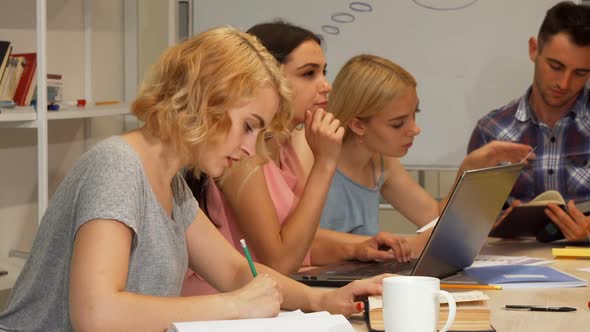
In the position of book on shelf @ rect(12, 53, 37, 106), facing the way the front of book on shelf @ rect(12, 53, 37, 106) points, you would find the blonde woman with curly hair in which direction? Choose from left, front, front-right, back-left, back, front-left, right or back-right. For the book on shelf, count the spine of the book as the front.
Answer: front

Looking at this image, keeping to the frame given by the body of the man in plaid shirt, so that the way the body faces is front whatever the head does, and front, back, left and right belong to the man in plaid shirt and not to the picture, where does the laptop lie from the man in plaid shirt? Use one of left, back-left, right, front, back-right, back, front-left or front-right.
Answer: front

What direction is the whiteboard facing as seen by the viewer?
toward the camera

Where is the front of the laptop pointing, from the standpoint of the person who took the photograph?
facing away from the viewer and to the left of the viewer

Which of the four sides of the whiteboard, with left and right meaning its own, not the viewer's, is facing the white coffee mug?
front

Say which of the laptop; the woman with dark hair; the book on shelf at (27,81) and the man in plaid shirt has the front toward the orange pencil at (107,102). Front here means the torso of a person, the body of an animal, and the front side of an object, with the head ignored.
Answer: the laptop

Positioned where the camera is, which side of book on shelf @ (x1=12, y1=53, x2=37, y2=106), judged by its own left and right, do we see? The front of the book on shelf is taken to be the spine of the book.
front

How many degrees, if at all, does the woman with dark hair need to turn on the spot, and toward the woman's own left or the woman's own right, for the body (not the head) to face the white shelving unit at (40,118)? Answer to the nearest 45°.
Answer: approximately 135° to the woman's own left

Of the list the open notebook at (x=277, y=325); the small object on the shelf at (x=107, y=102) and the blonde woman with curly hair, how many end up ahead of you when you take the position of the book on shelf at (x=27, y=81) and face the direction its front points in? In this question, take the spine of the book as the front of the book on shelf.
2

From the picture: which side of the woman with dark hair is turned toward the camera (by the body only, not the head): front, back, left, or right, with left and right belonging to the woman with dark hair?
right

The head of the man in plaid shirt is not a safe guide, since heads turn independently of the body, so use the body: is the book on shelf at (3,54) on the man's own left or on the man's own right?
on the man's own right

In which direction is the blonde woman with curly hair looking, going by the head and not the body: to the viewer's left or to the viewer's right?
to the viewer's right

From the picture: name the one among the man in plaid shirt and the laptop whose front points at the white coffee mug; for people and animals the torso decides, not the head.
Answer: the man in plaid shirt

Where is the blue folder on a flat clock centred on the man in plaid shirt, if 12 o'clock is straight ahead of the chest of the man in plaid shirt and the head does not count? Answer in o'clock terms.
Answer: The blue folder is roughly at 12 o'clock from the man in plaid shirt.

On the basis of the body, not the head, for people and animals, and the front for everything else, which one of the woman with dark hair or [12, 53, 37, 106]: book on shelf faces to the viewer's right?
the woman with dark hair

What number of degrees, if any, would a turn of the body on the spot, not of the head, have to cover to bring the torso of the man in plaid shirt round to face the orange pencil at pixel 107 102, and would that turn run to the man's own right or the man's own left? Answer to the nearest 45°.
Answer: approximately 90° to the man's own right

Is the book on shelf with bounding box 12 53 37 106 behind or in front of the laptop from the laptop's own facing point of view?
in front

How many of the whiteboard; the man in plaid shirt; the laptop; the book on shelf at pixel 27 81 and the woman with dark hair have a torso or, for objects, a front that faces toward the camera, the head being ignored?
3

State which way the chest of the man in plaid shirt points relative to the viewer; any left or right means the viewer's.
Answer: facing the viewer

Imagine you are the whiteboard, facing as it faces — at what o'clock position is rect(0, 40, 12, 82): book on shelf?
The book on shelf is roughly at 2 o'clock from the whiteboard.
